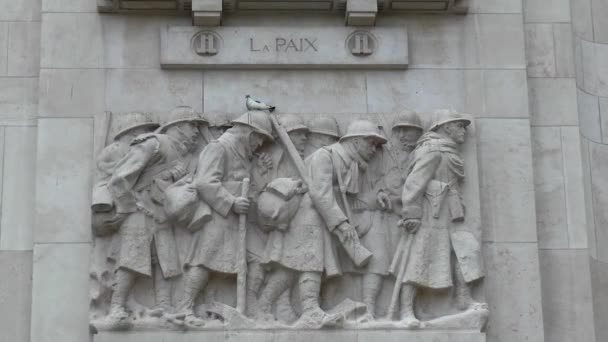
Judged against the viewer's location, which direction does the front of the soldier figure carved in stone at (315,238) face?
facing to the right of the viewer

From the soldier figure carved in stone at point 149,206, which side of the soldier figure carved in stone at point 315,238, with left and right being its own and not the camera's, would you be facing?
back

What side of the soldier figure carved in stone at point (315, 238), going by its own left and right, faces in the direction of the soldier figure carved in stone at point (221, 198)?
back

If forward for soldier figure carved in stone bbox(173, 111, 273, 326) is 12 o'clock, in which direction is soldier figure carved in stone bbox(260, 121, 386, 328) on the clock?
soldier figure carved in stone bbox(260, 121, 386, 328) is roughly at 12 o'clock from soldier figure carved in stone bbox(173, 111, 273, 326).

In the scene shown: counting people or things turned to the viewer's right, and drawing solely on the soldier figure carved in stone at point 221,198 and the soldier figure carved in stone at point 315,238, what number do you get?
2

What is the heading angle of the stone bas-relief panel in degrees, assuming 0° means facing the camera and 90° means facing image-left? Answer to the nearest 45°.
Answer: approximately 0°

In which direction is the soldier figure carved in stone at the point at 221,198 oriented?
to the viewer's right
